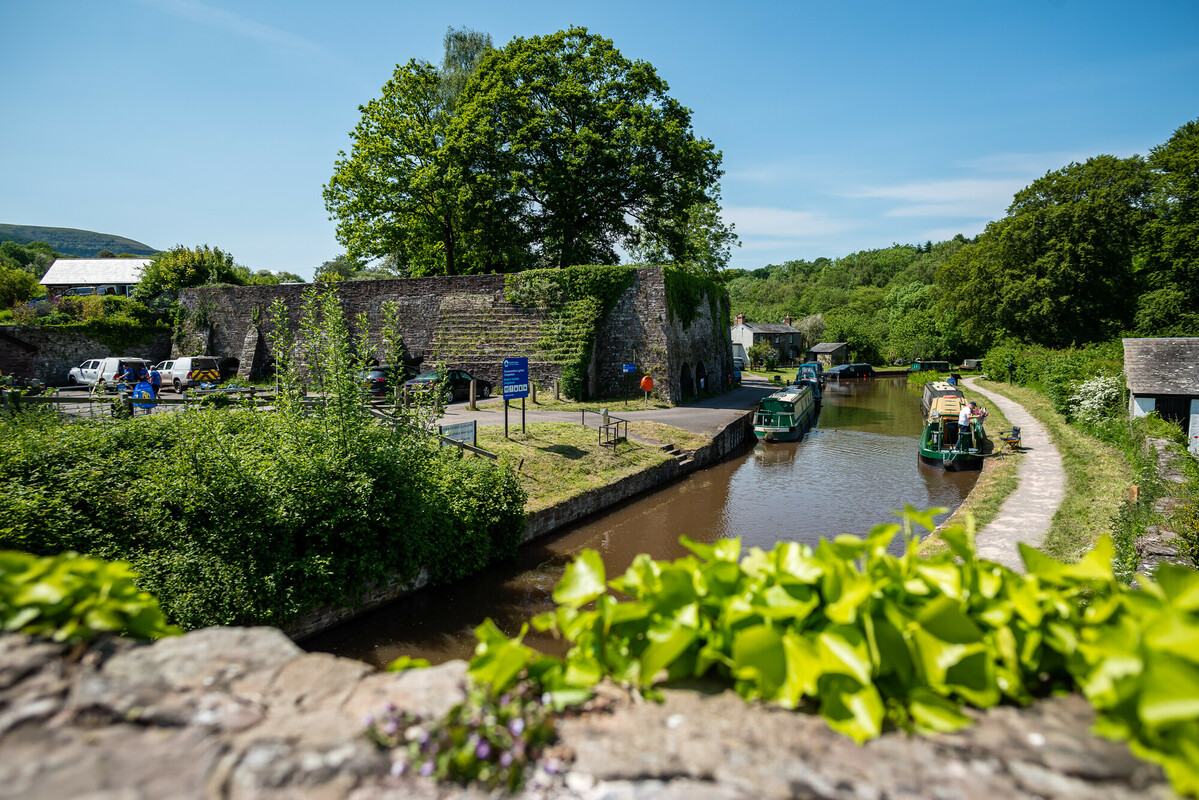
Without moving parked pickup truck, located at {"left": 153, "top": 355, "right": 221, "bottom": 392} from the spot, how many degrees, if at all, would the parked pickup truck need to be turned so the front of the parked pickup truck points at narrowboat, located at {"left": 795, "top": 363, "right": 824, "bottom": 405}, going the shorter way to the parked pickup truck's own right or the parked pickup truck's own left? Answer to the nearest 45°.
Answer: approximately 135° to the parked pickup truck's own right

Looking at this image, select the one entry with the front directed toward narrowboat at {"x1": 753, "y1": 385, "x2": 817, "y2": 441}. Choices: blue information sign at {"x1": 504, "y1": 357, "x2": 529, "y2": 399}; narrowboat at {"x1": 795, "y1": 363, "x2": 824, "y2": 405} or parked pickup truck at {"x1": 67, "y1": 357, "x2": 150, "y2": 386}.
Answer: narrowboat at {"x1": 795, "y1": 363, "x2": 824, "y2": 405}

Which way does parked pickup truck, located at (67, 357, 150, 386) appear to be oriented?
to the viewer's left

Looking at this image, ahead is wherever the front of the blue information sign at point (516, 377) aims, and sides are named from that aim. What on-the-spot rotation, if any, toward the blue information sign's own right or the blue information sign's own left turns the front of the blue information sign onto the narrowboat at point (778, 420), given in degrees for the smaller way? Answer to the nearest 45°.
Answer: approximately 135° to the blue information sign's own left

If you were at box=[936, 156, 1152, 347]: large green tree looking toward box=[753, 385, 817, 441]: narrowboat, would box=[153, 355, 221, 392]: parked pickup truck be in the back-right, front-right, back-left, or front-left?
front-right

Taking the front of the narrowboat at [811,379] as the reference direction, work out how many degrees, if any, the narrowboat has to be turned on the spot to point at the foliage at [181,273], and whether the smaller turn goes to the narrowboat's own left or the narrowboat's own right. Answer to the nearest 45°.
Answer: approximately 90° to the narrowboat's own right

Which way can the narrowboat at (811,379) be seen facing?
toward the camera

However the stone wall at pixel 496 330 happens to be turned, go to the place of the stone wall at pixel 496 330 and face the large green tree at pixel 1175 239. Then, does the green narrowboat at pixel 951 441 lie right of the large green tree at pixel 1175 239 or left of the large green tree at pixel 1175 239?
right

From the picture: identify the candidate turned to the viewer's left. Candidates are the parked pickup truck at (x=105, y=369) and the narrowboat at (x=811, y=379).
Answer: the parked pickup truck

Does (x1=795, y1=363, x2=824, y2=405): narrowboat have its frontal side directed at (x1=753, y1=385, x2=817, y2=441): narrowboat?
yes

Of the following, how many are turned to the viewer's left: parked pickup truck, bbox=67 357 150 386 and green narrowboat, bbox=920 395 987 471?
1

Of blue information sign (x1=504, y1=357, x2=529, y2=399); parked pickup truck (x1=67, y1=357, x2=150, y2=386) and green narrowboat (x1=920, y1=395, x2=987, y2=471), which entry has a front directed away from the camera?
the green narrowboat

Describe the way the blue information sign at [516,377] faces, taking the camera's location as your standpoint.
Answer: facing the viewer

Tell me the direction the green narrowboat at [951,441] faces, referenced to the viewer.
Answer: facing away from the viewer
